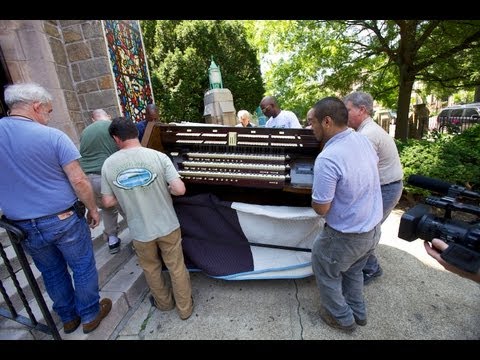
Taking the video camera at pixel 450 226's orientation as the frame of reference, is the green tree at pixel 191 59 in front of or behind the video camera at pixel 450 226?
in front

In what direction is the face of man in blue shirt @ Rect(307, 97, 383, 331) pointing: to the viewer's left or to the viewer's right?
to the viewer's left

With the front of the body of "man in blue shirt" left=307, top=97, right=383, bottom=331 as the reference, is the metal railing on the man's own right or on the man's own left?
on the man's own left

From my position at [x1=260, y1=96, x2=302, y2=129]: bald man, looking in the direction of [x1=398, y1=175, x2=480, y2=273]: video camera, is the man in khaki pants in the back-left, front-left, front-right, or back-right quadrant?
front-right

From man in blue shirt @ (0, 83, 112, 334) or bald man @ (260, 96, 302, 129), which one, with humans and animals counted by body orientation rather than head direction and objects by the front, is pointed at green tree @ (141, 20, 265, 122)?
the man in blue shirt

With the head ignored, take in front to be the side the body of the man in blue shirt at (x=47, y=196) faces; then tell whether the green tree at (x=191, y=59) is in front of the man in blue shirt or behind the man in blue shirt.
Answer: in front

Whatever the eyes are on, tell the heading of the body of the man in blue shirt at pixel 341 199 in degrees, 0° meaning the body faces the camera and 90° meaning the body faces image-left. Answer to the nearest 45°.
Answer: approximately 135°

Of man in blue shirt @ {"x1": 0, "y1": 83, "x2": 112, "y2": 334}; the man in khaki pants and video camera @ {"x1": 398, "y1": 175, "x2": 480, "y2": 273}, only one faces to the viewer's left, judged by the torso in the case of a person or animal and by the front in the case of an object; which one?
the video camera

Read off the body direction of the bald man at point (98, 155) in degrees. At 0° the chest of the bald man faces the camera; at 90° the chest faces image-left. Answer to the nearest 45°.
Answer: approximately 225°

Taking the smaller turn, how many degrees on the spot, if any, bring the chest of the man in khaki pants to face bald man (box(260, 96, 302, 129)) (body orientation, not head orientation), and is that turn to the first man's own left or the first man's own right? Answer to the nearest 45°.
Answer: approximately 45° to the first man's own right

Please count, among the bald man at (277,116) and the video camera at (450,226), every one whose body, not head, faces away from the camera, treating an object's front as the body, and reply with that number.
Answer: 0

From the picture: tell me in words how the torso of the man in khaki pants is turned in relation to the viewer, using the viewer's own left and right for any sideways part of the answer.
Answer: facing away from the viewer

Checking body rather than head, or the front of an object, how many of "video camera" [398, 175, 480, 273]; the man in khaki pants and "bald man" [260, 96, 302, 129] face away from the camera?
1

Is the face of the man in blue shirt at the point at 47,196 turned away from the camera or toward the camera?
away from the camera

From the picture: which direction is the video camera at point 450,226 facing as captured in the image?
to the viewer's left

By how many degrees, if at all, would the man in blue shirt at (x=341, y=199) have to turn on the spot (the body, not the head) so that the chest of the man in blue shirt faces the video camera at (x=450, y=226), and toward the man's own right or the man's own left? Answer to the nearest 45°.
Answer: approximately 180°

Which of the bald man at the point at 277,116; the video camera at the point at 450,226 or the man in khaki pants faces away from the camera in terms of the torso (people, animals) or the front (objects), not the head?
the man in khaki pants

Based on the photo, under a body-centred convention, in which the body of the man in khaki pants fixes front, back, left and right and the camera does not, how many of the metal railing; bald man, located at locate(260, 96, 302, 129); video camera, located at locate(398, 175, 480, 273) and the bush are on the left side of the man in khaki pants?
1
